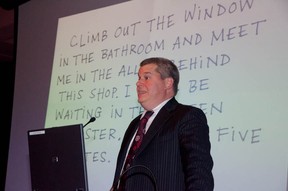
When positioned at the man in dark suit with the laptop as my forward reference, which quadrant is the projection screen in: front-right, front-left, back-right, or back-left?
back-right

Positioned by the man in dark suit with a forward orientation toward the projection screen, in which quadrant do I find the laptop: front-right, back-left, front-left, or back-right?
back-left

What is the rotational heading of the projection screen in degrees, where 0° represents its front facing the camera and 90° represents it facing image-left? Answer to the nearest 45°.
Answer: approximately 45°

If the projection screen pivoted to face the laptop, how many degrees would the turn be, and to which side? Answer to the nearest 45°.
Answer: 0° — it already faces it

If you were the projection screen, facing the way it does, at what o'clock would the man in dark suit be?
The man in dark suit is roughly at 11 o'clock from the projection screen.
